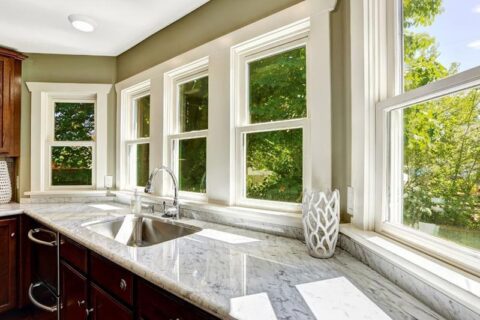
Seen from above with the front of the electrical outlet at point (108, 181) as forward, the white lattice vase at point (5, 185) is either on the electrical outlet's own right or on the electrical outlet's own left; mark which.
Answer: on the electrical outlet's own right

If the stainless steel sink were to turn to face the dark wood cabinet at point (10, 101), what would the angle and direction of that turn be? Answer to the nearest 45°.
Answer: approximately 90° to its right

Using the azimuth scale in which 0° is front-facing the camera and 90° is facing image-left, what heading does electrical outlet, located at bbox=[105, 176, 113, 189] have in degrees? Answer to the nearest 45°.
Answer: approximately 0°

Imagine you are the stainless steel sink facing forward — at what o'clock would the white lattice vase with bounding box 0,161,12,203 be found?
The white lattice vase is roughly at 3 o'clock from the stainless steel sink.

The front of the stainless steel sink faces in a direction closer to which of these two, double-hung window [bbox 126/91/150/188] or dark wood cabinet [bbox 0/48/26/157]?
the dark wood cabinet

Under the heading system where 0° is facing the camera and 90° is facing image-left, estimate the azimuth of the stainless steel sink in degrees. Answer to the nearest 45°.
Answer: approximately 45°

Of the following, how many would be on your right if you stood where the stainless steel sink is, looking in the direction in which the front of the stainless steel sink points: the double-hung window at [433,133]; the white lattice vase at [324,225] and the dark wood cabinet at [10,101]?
1

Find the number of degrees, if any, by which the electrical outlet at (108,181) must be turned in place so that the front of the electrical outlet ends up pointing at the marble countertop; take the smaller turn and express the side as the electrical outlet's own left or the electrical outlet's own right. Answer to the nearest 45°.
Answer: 0° — it already faces it

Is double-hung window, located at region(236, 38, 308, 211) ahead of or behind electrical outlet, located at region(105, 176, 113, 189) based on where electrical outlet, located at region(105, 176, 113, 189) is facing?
ahead

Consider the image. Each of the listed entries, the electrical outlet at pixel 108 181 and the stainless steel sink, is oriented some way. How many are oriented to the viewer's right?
0

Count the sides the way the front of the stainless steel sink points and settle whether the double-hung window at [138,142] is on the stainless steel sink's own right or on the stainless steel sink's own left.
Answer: on the stainless steel sink's own right
